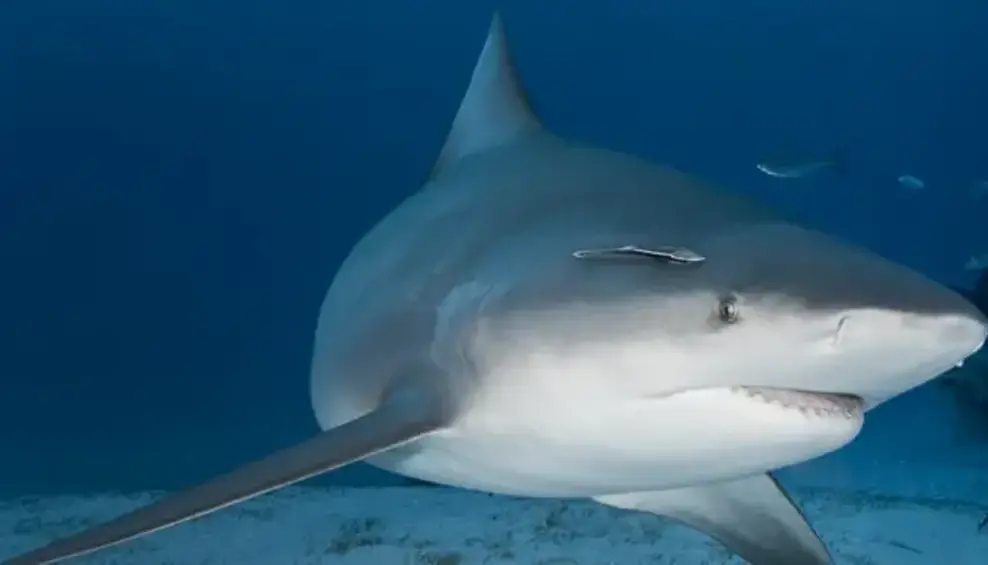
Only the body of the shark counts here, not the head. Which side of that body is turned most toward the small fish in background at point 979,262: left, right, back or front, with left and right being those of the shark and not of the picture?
left

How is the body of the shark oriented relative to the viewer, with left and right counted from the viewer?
facing the viewer and to the right of the viewer
